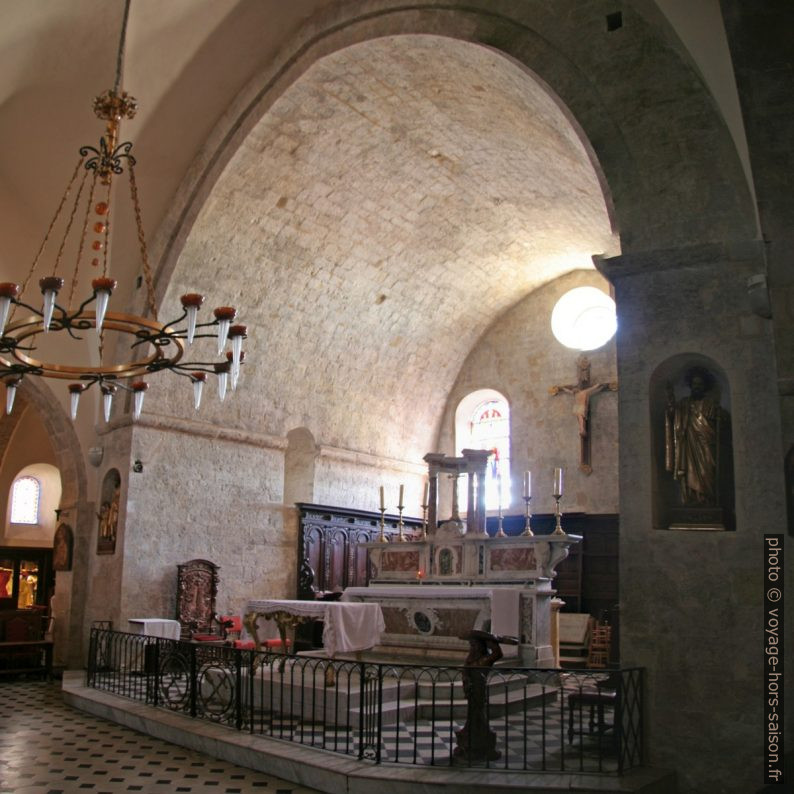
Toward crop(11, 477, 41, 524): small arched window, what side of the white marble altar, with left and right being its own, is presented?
right

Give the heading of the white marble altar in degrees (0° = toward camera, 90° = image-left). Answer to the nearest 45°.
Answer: approximately 45°

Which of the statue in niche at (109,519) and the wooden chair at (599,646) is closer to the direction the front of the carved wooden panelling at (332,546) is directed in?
the wooden chair
